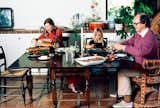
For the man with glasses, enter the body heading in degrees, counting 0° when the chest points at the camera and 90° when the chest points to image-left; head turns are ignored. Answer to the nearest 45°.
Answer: approximately 90°

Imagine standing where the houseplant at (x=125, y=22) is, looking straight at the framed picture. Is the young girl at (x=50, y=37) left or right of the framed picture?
left

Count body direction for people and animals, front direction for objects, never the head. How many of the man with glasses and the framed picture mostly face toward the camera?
1

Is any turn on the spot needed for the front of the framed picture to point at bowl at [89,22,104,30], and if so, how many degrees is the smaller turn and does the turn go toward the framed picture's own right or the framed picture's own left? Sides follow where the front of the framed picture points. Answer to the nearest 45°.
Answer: approximately 90° to the framed picture's own left

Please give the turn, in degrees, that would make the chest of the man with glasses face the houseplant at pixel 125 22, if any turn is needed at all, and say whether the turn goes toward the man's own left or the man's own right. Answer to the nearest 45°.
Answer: approximately 90° to the man's own right

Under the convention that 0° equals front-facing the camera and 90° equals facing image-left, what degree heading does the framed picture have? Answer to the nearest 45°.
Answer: approximately 0°

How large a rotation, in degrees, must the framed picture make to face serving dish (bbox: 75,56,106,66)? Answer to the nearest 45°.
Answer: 0° — it already faces it

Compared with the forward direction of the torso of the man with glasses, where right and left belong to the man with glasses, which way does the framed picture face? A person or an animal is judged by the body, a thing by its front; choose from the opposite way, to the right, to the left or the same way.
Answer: to the left

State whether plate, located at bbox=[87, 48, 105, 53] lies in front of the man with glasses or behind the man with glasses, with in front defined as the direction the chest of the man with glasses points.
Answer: in front

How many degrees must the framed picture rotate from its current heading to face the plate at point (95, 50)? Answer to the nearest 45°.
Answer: approximately 45° to its left

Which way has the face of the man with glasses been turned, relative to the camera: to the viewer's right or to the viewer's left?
to the viewer's left

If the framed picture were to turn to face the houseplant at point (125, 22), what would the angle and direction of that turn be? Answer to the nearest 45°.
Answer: approximately 90° to its left
